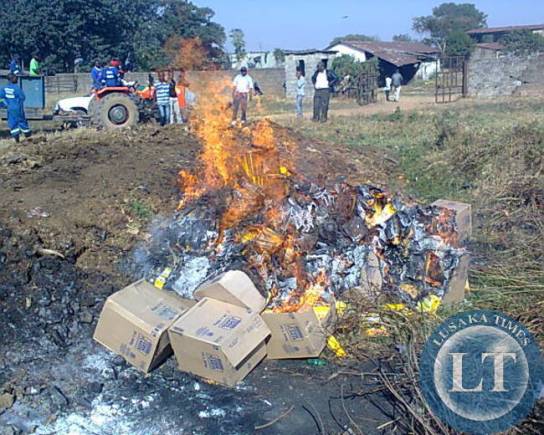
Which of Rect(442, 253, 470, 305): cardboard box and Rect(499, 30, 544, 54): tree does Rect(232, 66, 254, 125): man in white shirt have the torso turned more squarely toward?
the cardboard box

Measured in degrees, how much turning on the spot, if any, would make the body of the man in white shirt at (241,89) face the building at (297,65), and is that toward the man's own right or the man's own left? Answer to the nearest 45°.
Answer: approximately 180°

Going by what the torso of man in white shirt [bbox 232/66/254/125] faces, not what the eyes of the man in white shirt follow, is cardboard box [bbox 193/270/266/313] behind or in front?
in front

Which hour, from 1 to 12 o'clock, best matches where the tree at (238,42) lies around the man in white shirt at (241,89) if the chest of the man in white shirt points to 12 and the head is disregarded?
The tree is roughly at 6 o'clock from the man in white shirt.

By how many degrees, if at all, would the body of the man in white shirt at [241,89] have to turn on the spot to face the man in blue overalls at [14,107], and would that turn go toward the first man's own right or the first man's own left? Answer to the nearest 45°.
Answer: approximately 45° to the first man's own right

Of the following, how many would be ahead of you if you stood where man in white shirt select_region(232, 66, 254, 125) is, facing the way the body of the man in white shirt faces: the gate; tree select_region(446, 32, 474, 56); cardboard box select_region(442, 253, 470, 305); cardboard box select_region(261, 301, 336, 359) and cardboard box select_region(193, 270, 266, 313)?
3

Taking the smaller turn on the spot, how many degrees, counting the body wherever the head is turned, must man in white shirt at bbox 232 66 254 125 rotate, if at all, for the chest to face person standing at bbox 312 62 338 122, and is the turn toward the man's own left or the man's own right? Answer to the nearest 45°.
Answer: approximately 135° to the man's own left

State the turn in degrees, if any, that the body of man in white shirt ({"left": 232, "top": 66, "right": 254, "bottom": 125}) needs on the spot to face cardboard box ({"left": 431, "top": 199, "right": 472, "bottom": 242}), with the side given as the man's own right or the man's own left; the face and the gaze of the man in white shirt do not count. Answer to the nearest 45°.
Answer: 0° — they already face it

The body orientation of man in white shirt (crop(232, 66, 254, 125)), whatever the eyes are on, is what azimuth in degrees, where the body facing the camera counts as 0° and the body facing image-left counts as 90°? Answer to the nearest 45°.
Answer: approximately 0°

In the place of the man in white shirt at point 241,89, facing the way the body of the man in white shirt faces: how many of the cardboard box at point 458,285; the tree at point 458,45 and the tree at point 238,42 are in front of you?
1

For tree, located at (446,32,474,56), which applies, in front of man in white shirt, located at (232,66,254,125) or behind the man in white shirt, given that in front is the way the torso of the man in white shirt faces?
behind

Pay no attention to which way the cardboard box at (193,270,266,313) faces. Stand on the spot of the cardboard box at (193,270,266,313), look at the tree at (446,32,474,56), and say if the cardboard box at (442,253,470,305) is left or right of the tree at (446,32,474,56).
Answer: right

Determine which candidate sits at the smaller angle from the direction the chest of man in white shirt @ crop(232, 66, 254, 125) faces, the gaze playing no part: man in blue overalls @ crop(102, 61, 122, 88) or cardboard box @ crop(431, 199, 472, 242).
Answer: the cardboard box
